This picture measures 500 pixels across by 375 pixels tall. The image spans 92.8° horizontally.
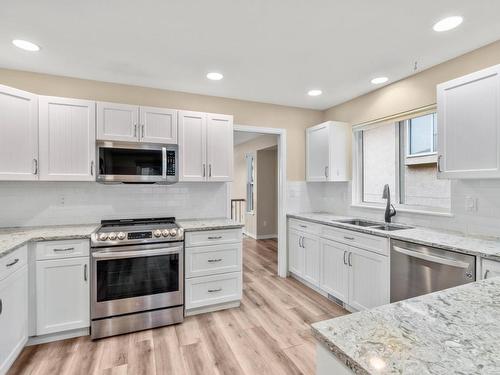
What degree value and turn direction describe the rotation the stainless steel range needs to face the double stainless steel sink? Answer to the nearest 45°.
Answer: approximately 90° to its left

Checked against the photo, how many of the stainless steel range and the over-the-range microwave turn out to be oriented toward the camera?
2

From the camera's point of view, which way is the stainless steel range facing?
toward the camera

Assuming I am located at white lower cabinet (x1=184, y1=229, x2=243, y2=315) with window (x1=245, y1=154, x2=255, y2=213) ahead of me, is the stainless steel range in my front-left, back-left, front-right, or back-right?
back-left

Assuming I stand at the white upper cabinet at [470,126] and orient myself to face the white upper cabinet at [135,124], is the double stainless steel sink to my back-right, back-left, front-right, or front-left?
front-right

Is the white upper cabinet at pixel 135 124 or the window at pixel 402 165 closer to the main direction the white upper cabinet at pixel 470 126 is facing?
the white upper cabinet

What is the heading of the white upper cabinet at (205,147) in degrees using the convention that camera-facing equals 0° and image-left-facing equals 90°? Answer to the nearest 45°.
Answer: approximately 0°

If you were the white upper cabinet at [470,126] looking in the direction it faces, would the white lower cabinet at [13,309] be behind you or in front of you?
in front

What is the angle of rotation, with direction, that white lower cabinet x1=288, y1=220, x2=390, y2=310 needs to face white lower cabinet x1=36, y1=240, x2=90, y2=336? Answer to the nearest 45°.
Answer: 0° — it already faces it

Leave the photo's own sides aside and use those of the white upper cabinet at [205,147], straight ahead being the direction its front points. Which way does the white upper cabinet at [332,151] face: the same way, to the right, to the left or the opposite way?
to the right

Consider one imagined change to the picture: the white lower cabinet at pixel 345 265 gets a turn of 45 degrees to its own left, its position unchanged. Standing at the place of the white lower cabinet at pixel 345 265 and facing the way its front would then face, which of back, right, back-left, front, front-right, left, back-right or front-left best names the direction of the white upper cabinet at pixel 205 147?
right

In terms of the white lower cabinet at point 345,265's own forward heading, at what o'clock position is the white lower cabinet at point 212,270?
the white lower cabinet at point 212,270 is roughly at 1 o'clock from the white lower cabinet at point 345,265.

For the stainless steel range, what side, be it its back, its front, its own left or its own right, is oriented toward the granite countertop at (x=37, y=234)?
right

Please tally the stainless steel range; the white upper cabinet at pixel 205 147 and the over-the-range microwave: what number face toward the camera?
3

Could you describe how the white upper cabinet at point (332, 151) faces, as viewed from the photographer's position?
facing the viewer and to the left of the viewer

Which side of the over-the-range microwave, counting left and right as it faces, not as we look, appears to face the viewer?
front

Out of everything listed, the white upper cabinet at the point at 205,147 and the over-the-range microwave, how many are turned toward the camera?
2
